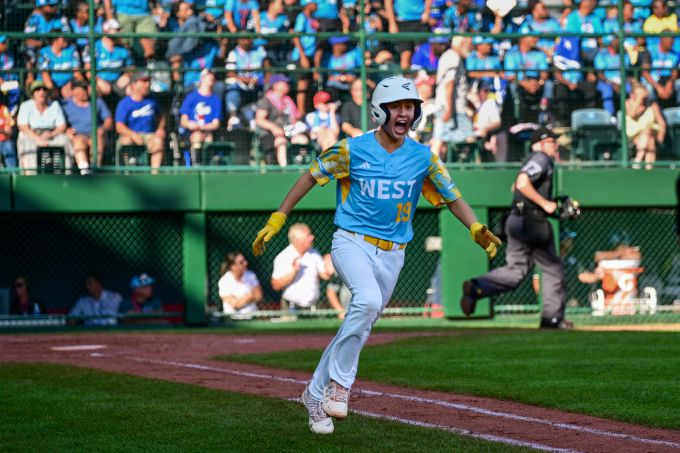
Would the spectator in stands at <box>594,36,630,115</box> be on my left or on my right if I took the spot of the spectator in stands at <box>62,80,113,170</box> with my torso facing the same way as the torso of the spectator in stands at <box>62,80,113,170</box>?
on my left

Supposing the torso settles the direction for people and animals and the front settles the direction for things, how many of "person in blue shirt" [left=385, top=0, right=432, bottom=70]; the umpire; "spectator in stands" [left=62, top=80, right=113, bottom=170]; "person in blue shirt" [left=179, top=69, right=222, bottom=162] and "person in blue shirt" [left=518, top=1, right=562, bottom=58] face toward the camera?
4

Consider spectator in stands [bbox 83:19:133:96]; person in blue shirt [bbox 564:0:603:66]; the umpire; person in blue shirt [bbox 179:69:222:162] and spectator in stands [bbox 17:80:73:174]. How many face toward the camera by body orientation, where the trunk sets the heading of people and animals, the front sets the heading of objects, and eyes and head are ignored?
4

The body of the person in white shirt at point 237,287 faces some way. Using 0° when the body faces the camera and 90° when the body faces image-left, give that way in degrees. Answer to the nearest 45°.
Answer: approximately 315°

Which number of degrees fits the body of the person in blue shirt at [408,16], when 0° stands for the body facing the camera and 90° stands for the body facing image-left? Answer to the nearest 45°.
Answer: approximately 0°

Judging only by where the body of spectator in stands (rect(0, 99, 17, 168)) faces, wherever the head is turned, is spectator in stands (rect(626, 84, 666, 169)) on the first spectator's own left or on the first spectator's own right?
on the first spectator's own left

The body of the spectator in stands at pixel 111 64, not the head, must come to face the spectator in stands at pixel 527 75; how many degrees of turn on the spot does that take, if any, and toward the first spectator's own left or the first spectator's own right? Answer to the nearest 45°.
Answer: approximately 90° to the first spectator's own left

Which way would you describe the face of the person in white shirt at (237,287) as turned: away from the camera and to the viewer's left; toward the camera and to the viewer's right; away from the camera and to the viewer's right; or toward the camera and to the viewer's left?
toward the camera and to the viewer's right
